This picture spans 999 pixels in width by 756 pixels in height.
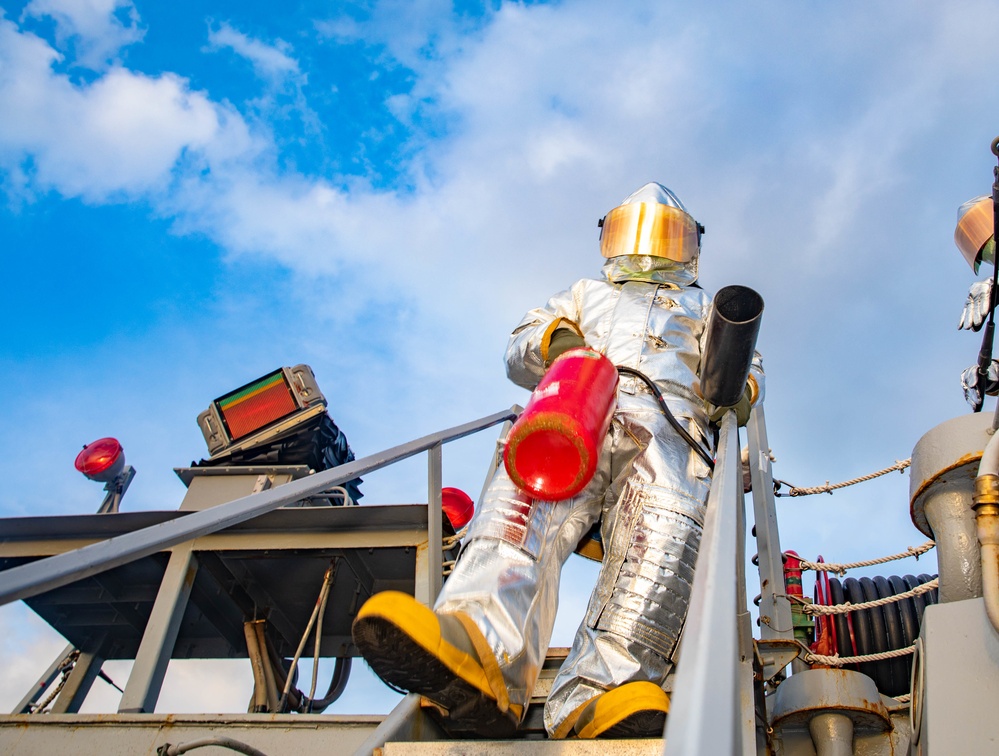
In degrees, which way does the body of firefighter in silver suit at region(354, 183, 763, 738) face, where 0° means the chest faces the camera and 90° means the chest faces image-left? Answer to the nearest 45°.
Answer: approximately 0°

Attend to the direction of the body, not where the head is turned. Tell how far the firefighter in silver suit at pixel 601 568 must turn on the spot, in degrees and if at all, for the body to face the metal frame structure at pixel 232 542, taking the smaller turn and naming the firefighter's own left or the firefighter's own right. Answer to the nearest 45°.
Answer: approximately 135° to the firefighter's own right
